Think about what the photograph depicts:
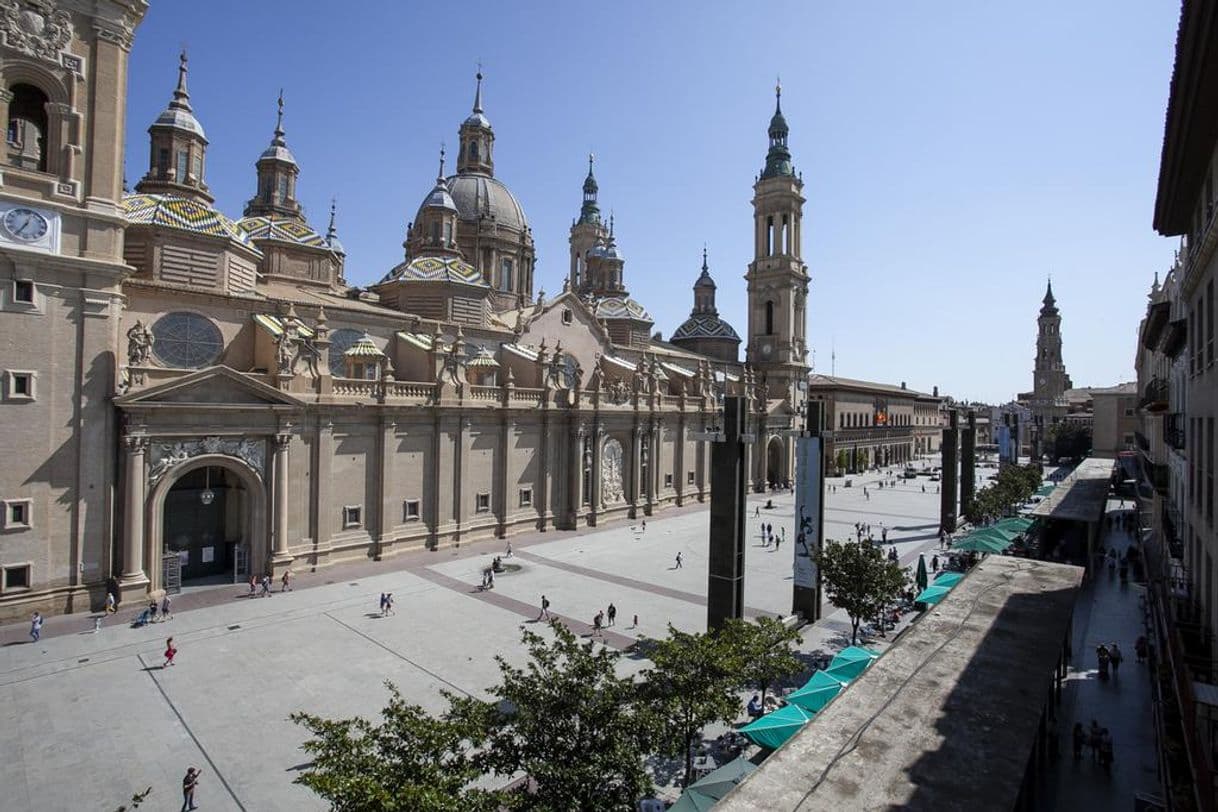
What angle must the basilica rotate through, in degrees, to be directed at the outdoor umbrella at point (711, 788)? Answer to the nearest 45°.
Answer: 0° — it already faces it

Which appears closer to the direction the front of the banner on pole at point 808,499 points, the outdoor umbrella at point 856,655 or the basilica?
the outdoor umbrella

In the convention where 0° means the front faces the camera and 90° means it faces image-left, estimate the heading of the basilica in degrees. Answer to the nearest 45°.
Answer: approximately 315°

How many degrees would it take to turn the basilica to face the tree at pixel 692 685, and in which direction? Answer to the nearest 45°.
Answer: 0° — it already faces it
